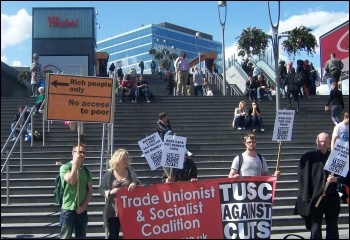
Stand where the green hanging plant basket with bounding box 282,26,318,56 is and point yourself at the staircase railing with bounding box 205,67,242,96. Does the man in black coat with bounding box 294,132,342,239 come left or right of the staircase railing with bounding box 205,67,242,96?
left

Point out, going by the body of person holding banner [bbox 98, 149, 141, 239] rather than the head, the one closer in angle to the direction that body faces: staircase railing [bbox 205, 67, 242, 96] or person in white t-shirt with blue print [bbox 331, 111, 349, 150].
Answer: the person in white t-shirt with blue print

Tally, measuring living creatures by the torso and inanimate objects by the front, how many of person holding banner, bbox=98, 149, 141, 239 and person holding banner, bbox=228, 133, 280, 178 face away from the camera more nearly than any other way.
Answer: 0

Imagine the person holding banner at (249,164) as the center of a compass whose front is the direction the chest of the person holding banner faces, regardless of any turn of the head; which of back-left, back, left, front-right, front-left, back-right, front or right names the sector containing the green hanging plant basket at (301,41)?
back

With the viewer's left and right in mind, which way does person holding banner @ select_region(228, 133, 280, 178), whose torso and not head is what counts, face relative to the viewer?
facing the viewer

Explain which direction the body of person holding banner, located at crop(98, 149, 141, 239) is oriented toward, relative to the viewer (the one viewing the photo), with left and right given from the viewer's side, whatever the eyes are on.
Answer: facing the viewer and to the right of the viewer

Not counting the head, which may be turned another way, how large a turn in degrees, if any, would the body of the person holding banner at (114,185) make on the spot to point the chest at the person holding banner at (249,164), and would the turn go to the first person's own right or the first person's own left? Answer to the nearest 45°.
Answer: approximately 45° to the first person's own left

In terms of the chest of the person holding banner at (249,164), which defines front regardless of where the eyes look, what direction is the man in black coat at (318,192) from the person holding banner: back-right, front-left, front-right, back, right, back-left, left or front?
left

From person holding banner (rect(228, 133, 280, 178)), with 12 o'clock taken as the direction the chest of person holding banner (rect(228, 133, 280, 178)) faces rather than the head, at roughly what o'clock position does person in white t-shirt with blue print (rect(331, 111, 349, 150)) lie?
person in white t-shirt with blue print (rect(331, 111, 349, 150)) is roughly at 7 o'clock from person holding banner (rect(228, 133, 280, 178)).

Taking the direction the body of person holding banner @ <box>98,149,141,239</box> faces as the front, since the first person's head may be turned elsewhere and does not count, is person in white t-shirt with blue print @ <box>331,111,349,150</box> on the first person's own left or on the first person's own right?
on the first person's own left

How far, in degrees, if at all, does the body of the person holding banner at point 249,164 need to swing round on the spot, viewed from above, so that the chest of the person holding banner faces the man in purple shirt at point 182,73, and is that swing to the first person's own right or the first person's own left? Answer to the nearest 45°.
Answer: approximately 180°

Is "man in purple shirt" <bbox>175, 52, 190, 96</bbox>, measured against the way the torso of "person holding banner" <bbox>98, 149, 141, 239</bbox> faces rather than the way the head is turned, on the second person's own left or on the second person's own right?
on the second person's own left

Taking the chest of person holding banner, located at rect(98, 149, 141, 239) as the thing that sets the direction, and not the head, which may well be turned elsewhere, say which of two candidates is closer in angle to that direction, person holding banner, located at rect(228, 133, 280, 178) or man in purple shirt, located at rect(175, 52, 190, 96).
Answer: the person holding banner

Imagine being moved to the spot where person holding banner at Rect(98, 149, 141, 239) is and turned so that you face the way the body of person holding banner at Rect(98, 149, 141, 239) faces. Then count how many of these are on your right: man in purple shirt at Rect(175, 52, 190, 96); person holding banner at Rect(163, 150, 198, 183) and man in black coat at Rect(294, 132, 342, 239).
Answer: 0

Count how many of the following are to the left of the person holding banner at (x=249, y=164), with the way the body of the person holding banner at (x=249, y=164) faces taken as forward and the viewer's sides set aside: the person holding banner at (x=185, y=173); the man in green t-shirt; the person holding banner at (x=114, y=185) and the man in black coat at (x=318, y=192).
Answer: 1

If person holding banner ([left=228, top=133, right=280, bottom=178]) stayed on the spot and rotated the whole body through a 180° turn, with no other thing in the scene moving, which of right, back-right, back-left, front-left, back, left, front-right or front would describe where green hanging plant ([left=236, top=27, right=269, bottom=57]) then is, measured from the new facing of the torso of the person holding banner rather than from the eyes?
front

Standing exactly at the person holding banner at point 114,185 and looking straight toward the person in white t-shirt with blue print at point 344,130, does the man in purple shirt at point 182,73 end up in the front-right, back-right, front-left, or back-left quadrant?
front-left
